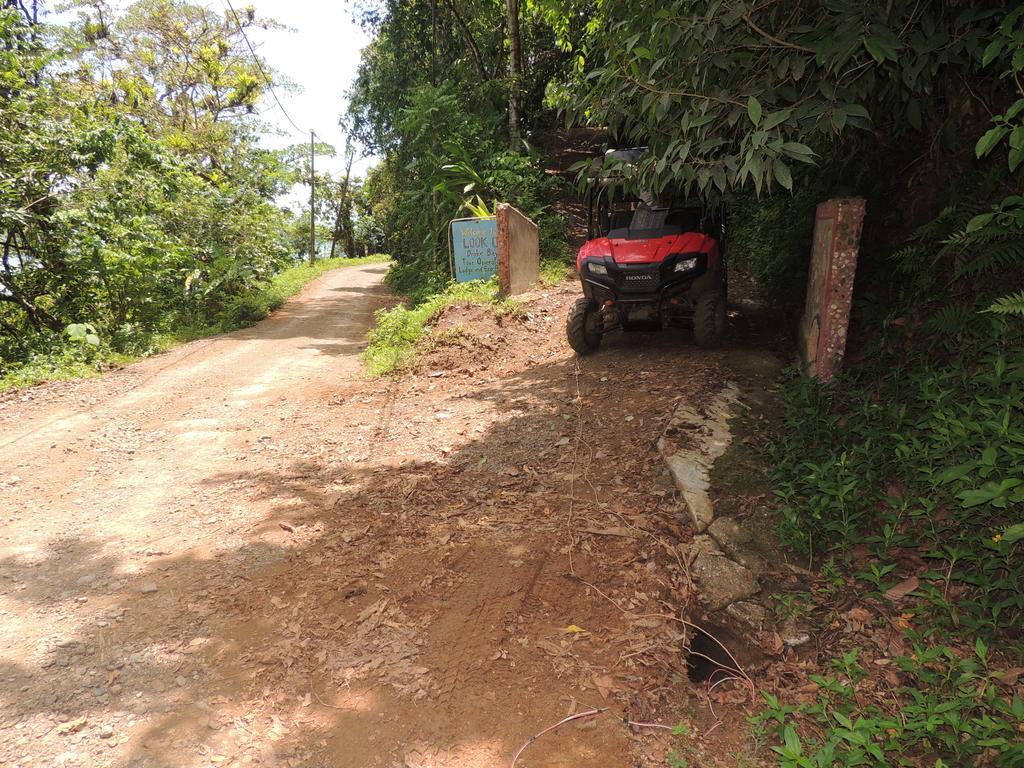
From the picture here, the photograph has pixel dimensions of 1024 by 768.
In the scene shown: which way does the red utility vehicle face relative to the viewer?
toward the camera

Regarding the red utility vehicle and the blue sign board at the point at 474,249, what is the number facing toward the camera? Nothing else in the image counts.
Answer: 2

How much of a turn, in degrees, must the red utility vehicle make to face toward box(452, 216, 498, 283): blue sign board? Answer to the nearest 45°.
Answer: approximately 135° to its right

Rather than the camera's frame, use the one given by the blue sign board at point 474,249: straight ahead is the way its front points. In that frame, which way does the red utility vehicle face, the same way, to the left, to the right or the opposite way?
the same way

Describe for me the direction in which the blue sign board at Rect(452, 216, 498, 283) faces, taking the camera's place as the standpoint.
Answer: facing the viewer

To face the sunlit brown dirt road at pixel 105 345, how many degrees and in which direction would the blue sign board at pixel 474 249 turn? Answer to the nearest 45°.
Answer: approximately 90° to its right

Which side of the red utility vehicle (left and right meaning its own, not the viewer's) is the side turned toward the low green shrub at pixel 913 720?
front

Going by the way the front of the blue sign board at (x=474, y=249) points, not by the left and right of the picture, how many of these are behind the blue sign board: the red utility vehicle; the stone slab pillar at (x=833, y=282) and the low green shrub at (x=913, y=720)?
0

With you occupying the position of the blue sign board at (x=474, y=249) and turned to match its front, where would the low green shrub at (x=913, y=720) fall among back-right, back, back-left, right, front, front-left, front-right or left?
front

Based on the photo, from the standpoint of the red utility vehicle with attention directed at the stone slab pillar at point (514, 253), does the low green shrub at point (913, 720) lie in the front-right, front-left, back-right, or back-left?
back-left
